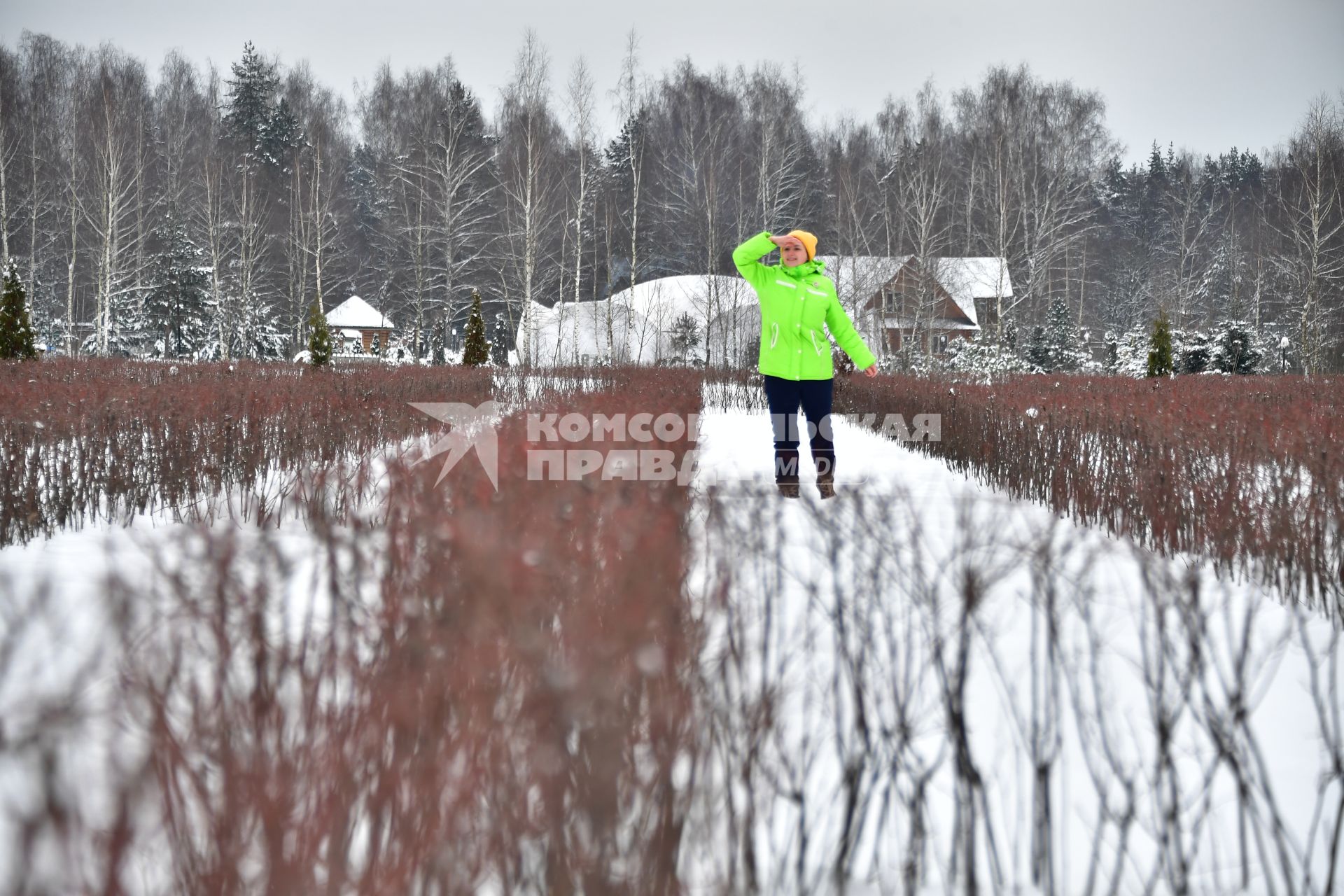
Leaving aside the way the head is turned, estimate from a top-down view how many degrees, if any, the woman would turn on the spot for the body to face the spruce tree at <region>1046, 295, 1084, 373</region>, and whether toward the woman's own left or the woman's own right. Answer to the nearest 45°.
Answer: approximately 180°

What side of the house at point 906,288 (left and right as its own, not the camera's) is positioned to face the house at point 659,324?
right

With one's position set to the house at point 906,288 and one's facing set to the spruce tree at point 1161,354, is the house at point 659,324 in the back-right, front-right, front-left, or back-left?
back-right

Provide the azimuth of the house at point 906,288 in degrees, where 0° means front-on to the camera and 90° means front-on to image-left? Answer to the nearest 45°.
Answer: approximately 0°

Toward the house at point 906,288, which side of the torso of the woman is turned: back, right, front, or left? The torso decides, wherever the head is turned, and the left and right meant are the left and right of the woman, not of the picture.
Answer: back

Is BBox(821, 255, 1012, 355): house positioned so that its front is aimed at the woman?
yes

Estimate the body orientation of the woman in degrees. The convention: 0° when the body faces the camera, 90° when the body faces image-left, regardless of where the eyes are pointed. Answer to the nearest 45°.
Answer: approximately 0°

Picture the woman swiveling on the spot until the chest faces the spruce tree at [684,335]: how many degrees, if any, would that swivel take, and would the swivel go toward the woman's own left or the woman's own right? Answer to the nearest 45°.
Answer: approximately 180°

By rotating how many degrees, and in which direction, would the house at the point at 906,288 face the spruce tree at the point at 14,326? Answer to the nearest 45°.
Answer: approximately 45° to its right

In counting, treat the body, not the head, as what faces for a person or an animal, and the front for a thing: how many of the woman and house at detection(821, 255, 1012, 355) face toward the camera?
2
